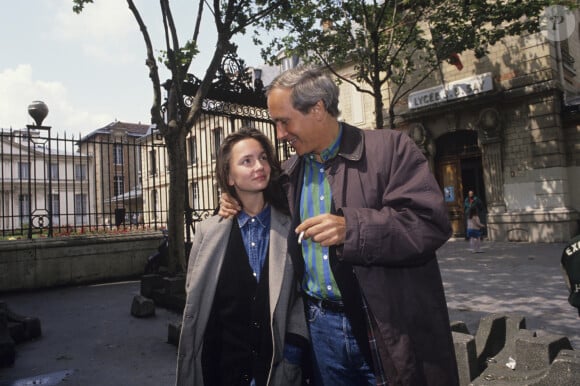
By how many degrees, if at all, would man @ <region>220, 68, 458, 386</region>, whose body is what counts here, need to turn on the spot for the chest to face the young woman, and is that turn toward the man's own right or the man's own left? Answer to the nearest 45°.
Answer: approximately 90° to the man's own right

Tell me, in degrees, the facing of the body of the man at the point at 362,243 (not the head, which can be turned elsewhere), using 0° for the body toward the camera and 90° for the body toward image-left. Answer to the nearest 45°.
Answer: approximately 45°

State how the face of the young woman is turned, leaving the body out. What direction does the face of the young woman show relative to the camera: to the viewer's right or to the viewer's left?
to the viewer's right

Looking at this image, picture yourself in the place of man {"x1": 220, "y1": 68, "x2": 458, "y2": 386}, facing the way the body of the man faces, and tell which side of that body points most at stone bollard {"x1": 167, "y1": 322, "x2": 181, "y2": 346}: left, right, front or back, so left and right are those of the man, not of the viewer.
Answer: right

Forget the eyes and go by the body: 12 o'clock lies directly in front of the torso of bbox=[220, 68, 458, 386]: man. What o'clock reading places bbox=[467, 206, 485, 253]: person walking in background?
The person walking in background is roughly at 5 o'clock from the man.

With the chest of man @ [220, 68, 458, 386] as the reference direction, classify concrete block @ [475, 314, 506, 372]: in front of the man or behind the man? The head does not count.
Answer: behind

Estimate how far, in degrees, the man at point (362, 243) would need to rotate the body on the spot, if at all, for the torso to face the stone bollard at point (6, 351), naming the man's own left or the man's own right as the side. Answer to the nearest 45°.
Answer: approximately 90° to the man's own right

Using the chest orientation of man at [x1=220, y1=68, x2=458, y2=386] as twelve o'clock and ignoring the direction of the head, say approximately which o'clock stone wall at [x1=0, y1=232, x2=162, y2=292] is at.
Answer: The stone wall is roughly at 3 o'clock from the man.

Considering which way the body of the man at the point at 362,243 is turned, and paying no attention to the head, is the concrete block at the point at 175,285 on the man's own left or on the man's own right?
on the man's own right

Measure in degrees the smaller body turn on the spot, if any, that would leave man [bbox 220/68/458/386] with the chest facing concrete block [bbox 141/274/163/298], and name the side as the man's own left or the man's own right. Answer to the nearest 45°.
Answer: approximately 90° to the man's own right
